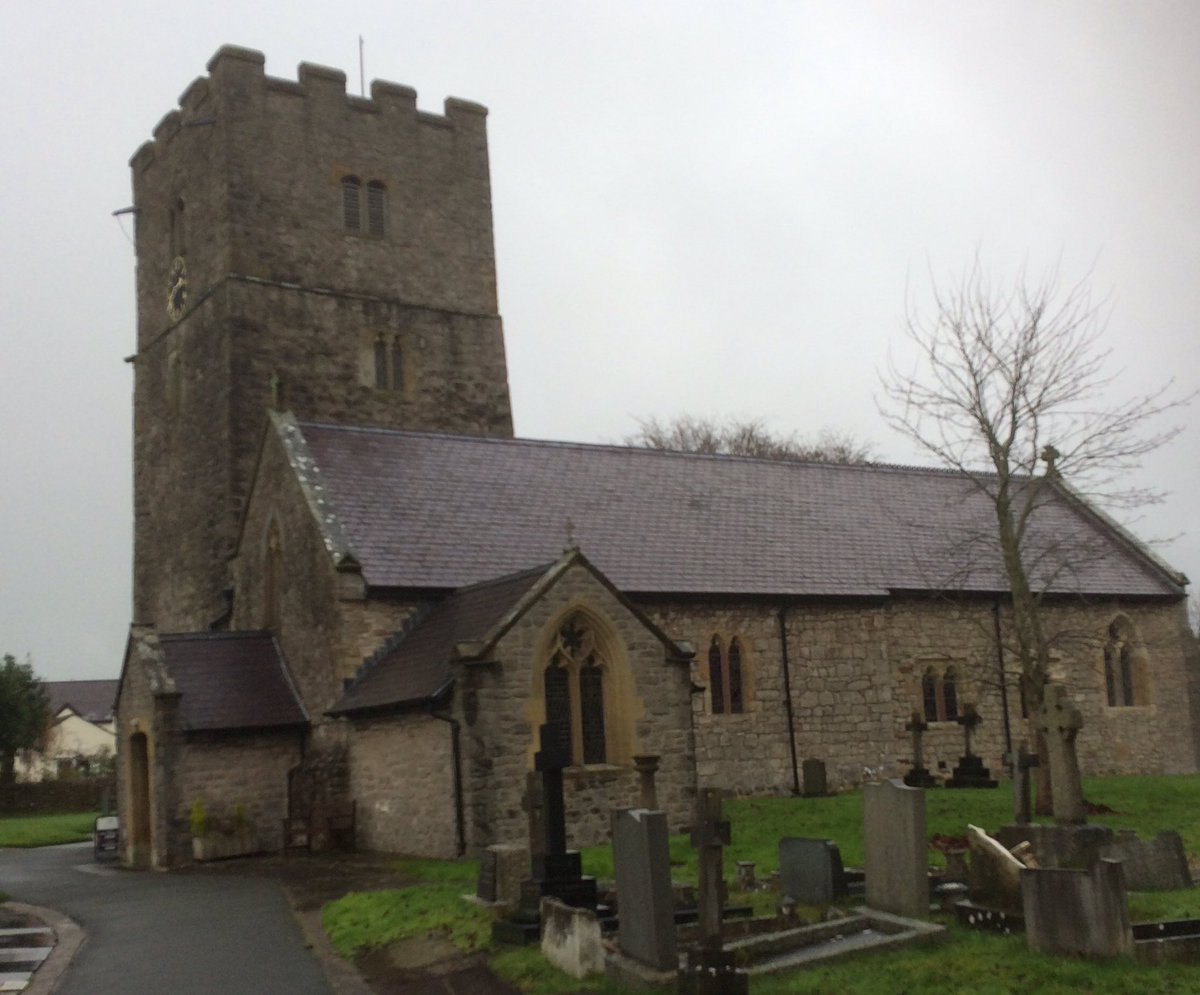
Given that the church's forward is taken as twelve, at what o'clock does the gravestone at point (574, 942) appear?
The gravestone is roughly at 10 o'clock from the church.

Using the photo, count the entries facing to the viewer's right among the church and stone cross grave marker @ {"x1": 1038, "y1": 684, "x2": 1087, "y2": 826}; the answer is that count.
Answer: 0

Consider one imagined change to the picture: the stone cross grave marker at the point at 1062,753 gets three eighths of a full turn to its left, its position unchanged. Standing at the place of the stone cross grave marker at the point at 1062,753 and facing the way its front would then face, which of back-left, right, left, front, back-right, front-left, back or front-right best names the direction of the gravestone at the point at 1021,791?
left

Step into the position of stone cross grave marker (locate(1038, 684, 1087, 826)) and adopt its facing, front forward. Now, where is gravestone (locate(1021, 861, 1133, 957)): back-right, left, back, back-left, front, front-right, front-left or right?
front-left

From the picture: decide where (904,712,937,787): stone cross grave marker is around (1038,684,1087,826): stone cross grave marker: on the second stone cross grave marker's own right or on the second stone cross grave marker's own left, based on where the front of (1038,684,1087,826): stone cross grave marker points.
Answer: on the second stone cross grave marker's own right

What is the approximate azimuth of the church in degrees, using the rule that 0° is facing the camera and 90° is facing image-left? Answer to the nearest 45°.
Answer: approximately 45°

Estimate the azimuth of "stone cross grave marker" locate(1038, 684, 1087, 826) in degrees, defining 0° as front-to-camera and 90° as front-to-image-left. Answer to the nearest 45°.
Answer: approximately 45°

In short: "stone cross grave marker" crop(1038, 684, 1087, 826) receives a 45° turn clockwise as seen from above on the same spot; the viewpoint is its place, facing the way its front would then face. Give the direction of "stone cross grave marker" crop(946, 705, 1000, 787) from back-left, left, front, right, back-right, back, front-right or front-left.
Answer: right
